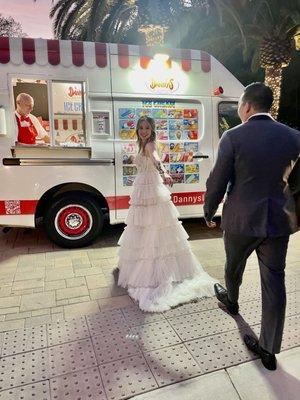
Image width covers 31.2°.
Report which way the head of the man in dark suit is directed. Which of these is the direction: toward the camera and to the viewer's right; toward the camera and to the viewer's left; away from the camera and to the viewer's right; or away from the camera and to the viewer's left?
away from the camera and to the viewer's left

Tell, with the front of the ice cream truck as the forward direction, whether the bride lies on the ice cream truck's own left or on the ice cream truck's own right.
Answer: on the ice cream truck's own right

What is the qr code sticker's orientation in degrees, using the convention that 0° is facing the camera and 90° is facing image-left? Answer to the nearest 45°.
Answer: approximately 0°

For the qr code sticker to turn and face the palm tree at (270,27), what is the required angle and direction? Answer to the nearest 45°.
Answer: approximately 135° to its left

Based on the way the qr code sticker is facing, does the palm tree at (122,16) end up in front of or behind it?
behind

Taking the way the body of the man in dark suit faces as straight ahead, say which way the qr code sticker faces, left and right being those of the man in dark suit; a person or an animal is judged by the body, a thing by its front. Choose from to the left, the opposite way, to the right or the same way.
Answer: the opposite way

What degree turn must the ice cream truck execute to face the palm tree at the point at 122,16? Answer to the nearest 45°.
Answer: approximately 90° to its left

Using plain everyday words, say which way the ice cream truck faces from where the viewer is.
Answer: facing to the right of the viewer
